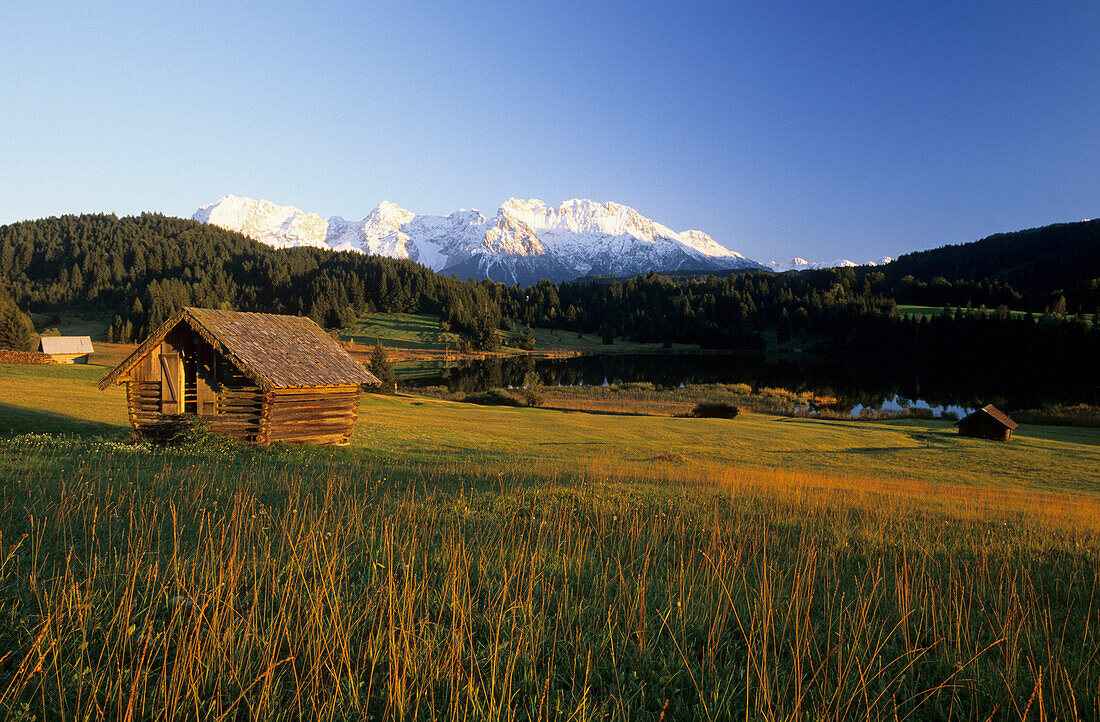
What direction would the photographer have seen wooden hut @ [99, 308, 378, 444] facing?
facing the viewer and to the left of the viewer
